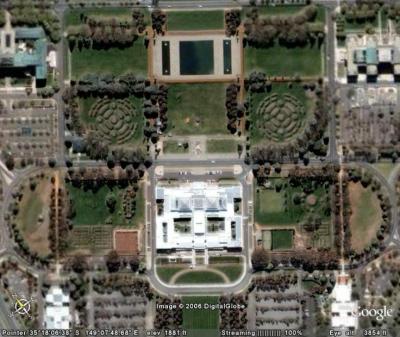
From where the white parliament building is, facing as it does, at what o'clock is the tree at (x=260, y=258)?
The tree is roughly at 3 o'clock from the white parliament building.

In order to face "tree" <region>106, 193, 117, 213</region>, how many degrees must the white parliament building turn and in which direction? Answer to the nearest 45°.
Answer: approximately 90° to its left

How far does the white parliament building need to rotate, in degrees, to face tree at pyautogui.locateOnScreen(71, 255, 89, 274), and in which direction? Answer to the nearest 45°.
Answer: approximately 90° to its left

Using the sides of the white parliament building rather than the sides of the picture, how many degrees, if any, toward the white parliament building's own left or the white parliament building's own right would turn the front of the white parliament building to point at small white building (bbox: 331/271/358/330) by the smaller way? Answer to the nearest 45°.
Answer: approximately 90° to the white parliament building's own right

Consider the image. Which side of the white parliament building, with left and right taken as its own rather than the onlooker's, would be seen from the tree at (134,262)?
left

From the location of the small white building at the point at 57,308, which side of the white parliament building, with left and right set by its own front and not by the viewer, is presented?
left

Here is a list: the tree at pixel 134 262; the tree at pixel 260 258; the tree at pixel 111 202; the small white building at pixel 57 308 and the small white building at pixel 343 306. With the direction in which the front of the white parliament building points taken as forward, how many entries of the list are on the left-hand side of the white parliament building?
3
